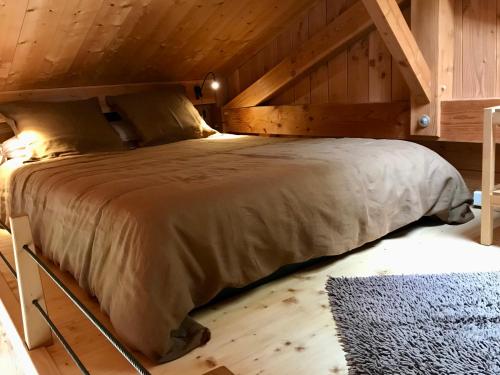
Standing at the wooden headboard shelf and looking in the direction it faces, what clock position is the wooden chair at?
The wooden chair is roughly at 12 o'clock from the wooden headboard shelf.

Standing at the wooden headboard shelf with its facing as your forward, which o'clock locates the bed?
The bed is roughly at 1 o'clock from the wooden headboard shelf.

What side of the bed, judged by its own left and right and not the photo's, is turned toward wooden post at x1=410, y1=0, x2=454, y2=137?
left

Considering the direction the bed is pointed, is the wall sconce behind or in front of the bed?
behind

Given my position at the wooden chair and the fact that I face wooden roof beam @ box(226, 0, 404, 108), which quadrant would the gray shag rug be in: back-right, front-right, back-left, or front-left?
back-left

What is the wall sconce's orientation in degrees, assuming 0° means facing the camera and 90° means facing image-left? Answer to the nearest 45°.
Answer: approximately 315°

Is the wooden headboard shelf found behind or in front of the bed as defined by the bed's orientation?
behind

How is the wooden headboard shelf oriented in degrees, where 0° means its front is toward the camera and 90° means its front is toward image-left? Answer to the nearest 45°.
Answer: approximately 315°
